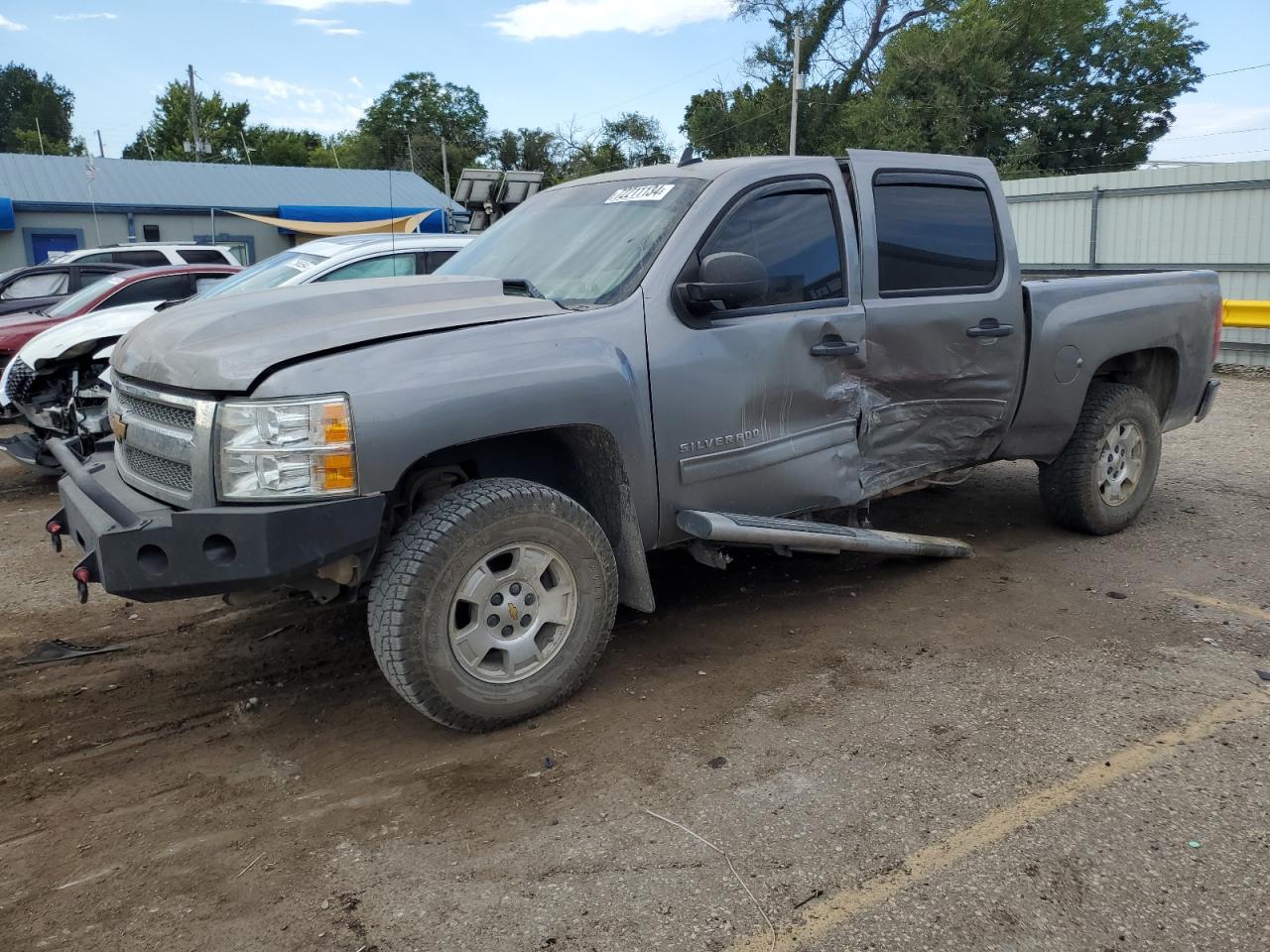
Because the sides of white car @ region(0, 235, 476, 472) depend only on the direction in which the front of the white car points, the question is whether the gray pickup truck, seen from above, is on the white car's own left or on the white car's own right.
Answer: on the white car's own left

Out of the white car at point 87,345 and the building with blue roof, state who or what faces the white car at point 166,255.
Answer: the building with blue roof

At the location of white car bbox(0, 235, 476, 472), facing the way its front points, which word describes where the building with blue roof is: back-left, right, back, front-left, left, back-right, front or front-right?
back-right

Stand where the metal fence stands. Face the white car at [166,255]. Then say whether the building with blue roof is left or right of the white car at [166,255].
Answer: right

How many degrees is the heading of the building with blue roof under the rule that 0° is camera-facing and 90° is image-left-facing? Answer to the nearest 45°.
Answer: approximately 0°

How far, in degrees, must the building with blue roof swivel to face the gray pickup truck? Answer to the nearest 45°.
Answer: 0° — it already faces it

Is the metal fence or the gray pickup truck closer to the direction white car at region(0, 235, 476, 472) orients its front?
the gray pickup truck

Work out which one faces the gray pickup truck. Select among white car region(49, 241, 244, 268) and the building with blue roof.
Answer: the building with blue roof

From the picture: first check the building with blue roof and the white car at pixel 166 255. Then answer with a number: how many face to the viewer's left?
1

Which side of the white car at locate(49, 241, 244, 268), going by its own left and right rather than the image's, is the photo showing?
left

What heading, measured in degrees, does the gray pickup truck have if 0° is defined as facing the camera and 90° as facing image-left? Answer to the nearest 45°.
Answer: approximately 45°

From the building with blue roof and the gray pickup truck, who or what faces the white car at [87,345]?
the building with blue roof
